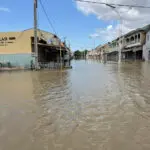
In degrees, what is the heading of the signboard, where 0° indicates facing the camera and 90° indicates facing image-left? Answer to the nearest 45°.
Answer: approximately 0°
